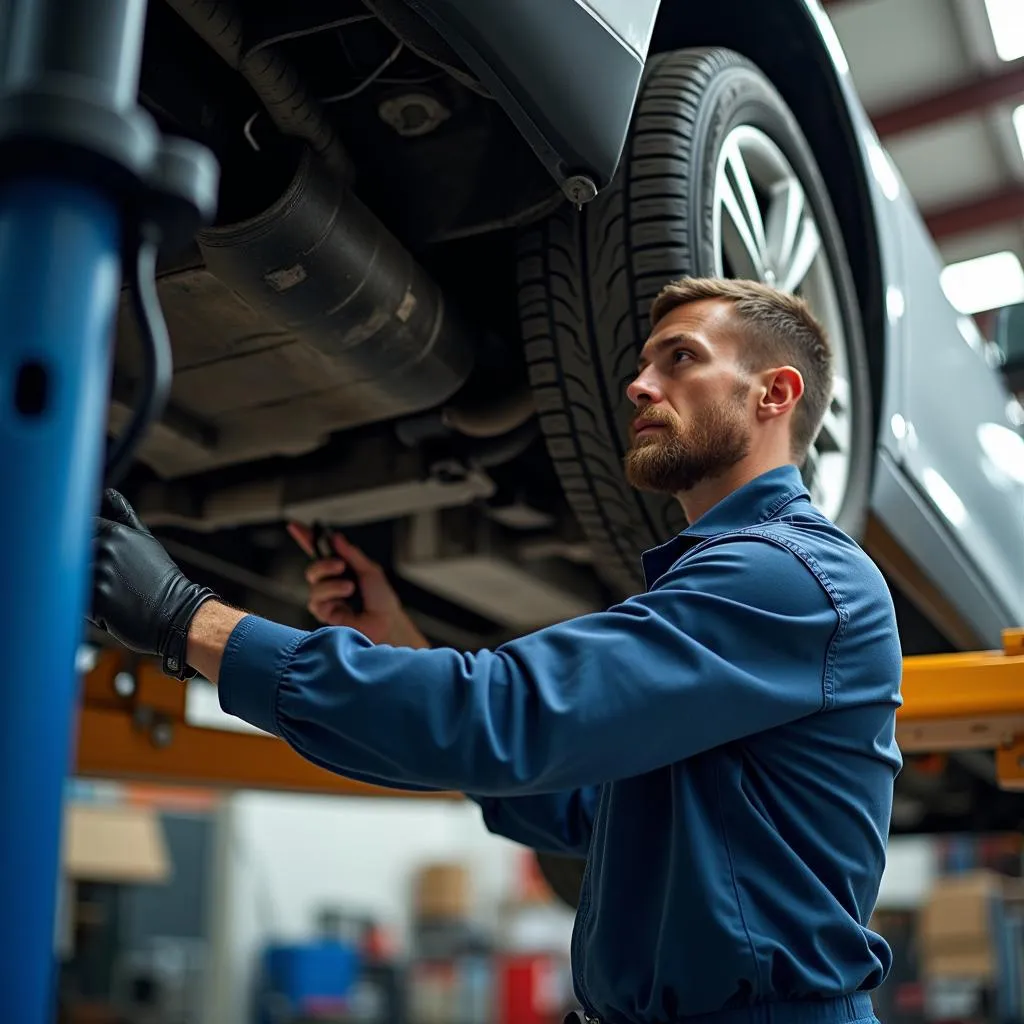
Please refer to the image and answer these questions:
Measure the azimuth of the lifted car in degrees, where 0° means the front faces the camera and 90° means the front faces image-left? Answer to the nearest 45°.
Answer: approximately 225°

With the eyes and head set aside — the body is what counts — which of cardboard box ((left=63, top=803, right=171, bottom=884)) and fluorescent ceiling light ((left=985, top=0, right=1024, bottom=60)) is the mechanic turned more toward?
the cardboard box

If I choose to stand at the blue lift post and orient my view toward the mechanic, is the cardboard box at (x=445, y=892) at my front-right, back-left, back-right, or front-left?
front-left

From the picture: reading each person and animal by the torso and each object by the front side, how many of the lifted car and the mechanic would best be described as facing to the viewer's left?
1

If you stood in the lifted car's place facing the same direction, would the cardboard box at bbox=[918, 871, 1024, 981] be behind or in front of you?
in front

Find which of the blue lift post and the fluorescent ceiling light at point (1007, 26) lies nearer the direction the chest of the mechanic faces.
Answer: the blue lift post

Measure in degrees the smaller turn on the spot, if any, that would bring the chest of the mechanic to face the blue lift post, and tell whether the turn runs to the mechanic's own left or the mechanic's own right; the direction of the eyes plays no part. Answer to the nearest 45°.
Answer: approximately 45° to the mechanic's own left

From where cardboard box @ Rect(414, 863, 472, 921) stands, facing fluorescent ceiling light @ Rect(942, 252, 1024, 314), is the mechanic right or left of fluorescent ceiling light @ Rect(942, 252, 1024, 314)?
right

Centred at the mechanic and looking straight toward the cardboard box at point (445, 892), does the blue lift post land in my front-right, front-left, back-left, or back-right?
back-left

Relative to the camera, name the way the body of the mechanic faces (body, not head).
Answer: to the viewer's left

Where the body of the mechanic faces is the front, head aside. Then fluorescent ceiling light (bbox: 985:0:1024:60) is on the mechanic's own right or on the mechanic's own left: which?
on the mechanic's own right

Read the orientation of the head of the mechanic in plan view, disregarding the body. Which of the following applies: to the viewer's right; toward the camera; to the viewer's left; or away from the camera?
to the viewer's left
